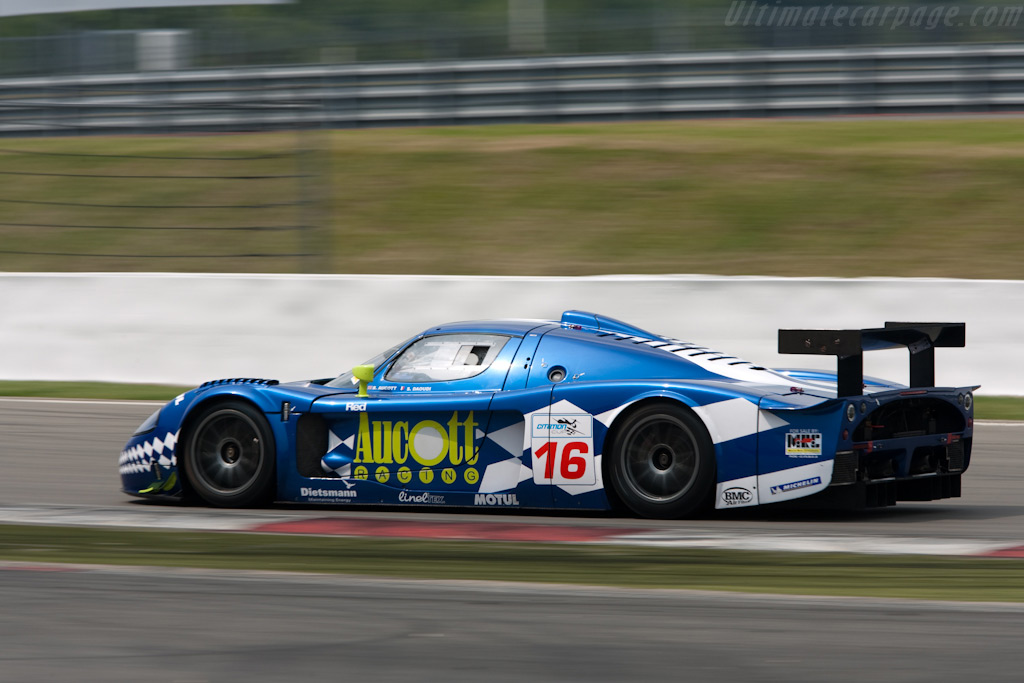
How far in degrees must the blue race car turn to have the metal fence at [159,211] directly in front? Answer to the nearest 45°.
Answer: approximately 45° to its right

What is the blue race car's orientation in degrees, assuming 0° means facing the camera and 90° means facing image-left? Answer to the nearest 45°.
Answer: approximately 90°

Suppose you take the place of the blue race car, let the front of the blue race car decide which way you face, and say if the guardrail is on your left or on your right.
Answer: on your right
